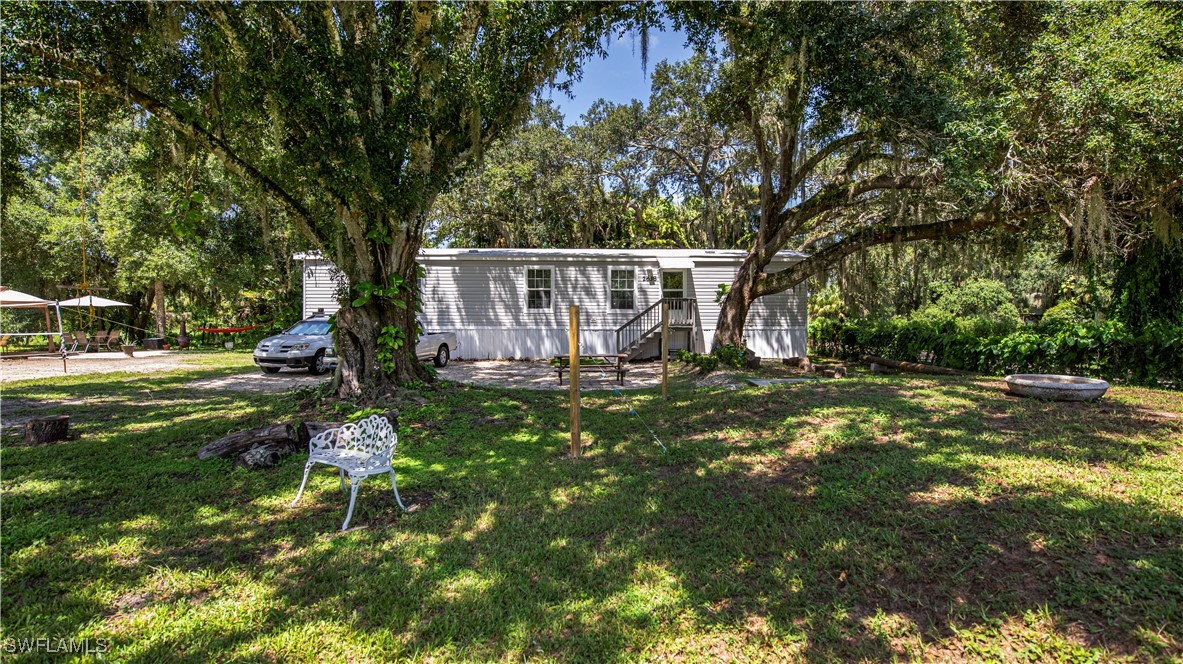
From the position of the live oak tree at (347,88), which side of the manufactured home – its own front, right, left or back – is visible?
front

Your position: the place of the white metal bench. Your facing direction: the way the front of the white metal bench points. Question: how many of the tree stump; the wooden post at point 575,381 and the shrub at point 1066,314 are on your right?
1

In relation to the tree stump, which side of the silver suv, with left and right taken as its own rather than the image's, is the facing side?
front

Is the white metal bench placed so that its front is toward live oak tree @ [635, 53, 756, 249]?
no

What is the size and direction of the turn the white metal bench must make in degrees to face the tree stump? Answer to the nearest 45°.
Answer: approximately 90° to its right

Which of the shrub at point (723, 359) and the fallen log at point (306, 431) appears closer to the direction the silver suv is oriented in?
the fallen log

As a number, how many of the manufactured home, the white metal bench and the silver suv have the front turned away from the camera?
0

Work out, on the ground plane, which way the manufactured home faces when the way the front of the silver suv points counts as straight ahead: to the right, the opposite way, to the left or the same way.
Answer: the same way

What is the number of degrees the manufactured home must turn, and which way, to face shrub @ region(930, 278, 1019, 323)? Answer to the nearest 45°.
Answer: approximately 90° to its left

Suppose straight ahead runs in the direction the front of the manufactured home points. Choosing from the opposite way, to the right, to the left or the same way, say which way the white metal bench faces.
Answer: the same way

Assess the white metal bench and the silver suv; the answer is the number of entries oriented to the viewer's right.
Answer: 0

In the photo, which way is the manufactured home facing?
toward the camera

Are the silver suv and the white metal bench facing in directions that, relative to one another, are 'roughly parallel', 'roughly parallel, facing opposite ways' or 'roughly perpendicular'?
roughly parallel

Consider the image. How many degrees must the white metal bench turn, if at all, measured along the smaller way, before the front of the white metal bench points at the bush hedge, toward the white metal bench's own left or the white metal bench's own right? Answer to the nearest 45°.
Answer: approximately 135° to the white metal bench's own left

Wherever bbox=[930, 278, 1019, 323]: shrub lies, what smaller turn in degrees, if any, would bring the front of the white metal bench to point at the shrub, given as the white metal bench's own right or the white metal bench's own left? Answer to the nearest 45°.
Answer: approximately 135° to the white metal bench's own left

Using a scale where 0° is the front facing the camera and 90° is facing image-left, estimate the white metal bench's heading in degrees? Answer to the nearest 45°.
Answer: approximately 45°
